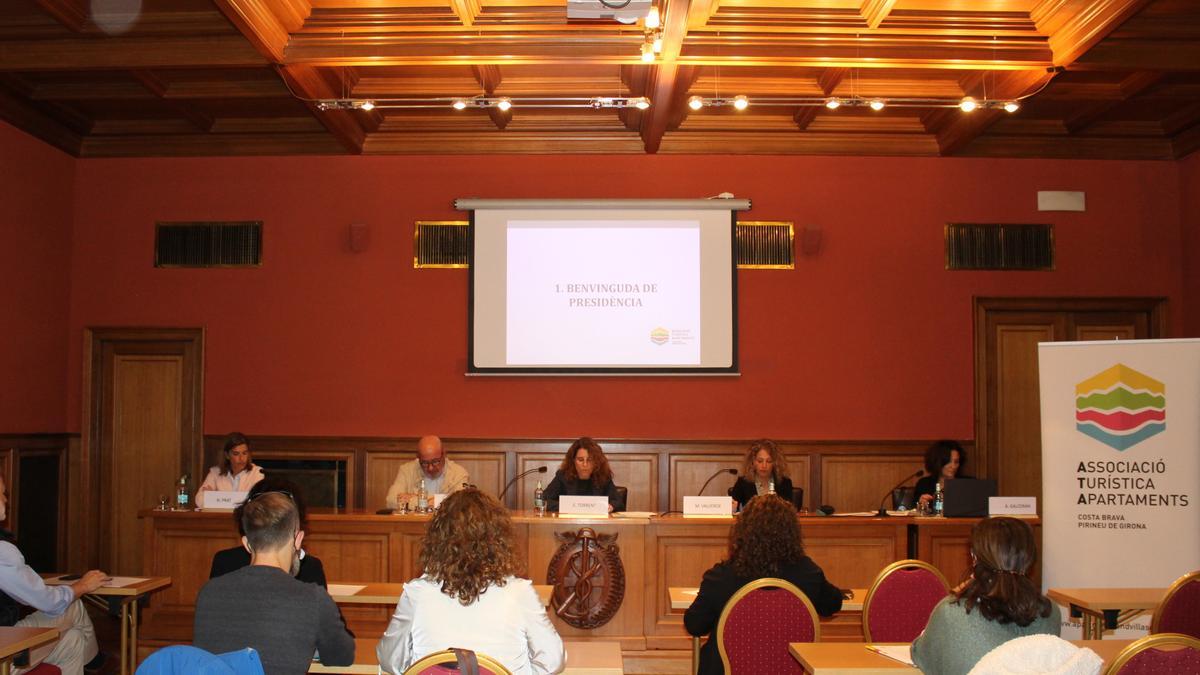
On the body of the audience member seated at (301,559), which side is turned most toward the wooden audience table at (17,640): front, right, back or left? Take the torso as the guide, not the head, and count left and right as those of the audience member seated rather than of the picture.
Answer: left

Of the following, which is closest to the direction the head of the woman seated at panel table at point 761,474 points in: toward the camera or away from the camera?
toward the camera

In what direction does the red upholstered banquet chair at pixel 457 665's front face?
away from the camera

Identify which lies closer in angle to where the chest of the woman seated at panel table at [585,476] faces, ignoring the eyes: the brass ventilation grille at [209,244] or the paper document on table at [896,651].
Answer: the paper document on table

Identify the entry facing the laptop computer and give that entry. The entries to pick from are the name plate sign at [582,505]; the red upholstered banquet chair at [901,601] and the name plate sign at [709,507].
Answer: the red upholstered banquet chair

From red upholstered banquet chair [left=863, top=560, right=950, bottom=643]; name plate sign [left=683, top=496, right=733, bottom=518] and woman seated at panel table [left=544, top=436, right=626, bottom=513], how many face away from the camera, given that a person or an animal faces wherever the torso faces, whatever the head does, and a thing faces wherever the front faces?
1

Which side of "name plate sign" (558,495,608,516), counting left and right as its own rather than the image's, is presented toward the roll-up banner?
left

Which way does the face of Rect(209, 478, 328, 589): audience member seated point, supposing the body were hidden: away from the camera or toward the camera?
away from the camera

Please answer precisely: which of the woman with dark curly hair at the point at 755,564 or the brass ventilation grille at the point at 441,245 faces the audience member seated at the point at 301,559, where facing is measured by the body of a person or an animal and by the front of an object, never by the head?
the brass ventilation grille

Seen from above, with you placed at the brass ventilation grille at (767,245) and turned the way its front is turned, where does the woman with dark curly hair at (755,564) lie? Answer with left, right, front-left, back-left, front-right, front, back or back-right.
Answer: front

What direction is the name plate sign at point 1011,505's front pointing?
toward the camera

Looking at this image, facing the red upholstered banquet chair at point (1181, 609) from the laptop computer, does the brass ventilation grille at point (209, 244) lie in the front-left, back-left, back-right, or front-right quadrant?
back-right

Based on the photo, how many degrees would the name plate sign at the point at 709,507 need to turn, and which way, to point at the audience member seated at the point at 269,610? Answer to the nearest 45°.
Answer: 0° — it already faces them

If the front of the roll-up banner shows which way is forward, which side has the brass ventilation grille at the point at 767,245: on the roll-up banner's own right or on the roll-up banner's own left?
on the roll-up banner's own right

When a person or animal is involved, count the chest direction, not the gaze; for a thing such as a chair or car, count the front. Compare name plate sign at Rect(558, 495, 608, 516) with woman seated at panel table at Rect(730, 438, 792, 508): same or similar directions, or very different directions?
same or similar directions

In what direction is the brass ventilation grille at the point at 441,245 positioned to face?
toward the camera

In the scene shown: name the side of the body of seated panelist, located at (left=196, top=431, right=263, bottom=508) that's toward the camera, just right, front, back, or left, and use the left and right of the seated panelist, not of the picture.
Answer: front

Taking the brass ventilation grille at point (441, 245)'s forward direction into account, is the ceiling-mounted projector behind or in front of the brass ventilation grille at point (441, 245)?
in front
